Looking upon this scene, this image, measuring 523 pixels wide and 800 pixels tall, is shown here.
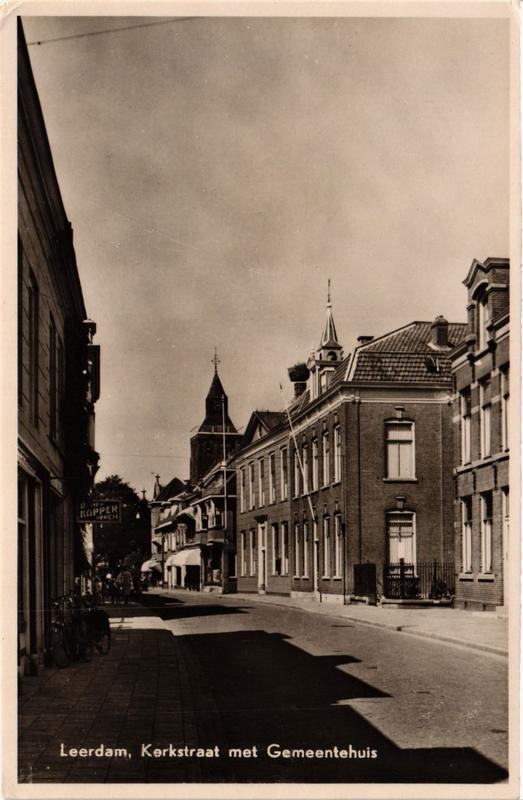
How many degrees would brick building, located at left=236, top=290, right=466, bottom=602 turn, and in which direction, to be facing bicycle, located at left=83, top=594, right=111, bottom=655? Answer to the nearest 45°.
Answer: approximately 90° to its left

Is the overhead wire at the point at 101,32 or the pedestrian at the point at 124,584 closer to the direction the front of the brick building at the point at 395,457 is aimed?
the pedestrian

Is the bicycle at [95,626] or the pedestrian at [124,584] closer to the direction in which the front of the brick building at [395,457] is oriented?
the pedestrian

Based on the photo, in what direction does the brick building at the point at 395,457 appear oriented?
to the viewer's left

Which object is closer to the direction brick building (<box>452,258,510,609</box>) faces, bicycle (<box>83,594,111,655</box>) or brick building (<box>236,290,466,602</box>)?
the bicycle

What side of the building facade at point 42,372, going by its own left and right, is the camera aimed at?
right
